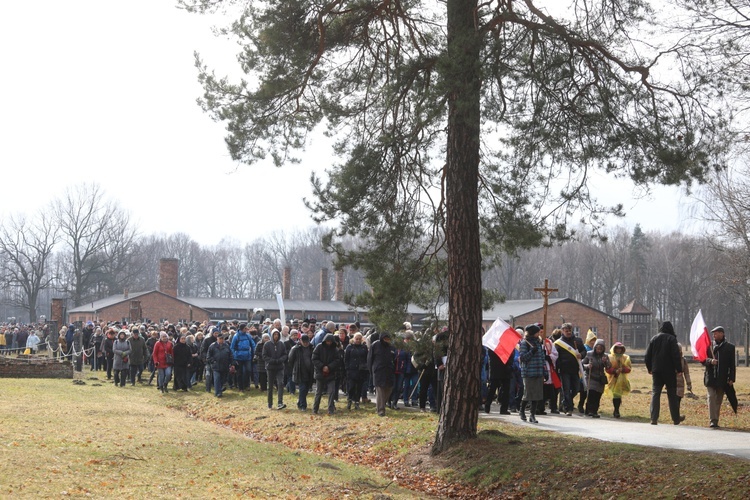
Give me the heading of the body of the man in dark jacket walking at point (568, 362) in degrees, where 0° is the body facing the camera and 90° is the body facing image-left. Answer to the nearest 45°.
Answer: approximately 315°

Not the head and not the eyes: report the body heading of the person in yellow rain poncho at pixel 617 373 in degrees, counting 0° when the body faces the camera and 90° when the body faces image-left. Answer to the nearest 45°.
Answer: approximately 0°

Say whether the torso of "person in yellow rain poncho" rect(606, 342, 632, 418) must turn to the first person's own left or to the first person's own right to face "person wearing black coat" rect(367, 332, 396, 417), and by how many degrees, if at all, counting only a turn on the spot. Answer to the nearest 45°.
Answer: approximately 90° to the first person's own right

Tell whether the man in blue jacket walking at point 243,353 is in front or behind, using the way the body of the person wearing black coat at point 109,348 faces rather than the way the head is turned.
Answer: in front
